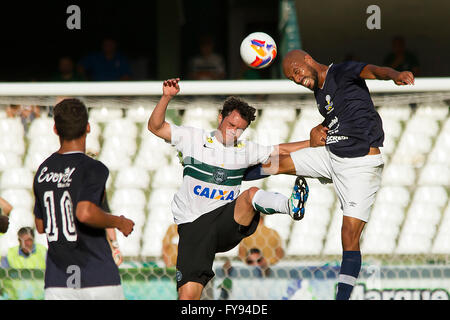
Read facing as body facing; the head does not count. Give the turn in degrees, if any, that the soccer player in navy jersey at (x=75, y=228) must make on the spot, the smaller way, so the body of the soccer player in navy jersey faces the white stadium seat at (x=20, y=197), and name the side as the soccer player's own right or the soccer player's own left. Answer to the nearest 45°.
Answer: approximately 45° to the soccer player's own left

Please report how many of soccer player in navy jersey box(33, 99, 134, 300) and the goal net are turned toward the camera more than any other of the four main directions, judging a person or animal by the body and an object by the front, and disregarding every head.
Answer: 1

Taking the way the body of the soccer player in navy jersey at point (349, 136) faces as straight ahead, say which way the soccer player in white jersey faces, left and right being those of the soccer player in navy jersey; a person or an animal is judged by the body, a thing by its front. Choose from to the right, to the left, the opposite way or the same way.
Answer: to the left

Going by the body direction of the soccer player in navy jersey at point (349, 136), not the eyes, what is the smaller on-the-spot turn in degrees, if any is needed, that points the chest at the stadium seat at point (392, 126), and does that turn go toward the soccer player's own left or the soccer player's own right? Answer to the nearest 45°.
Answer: approximately 135° to the soccer player's own right

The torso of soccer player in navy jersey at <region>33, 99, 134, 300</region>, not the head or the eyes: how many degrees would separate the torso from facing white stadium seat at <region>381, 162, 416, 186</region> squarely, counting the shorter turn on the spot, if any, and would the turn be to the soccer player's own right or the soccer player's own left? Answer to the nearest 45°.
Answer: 0° — they already face it

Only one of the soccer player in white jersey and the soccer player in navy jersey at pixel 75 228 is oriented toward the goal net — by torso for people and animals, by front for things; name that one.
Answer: the soccer player in navy jersey

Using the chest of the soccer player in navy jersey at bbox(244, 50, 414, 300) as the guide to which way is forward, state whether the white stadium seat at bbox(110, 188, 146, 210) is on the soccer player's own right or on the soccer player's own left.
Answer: on the soccer player's own right

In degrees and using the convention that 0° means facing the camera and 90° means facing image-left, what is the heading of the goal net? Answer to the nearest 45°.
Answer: approximately 0°

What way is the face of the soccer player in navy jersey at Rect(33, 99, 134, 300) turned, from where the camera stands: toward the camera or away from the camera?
away from the camera
